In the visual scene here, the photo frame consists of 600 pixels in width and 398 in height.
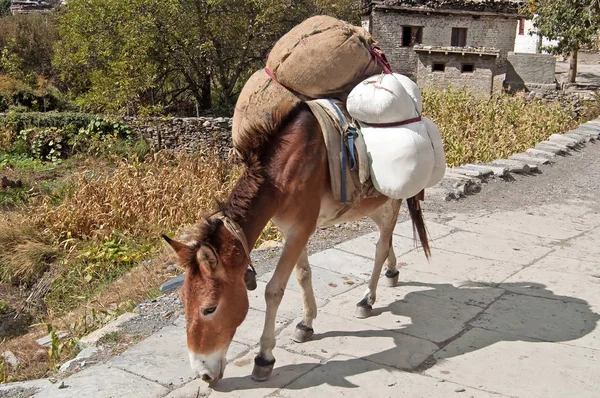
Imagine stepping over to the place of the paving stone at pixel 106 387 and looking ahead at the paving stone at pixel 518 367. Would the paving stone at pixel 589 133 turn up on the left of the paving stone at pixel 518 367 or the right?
left

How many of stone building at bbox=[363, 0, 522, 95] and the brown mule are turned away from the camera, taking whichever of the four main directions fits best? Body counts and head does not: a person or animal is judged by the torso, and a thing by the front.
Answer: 0

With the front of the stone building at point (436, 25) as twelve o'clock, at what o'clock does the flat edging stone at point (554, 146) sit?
The flat edging stone is roughly at 12 o'clock from the stone building.

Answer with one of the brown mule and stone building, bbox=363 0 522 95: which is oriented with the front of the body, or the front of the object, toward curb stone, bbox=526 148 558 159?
the stone building

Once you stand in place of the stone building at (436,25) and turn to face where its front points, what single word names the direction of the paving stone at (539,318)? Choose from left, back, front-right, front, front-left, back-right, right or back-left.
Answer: front

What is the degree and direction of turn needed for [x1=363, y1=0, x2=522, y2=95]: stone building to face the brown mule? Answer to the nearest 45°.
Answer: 0° — it already faces it

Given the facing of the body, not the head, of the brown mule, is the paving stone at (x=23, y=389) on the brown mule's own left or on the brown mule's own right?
on the brown mule's own right

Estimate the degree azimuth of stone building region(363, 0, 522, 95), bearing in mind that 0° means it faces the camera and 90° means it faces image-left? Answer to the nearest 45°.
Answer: approximately 0°

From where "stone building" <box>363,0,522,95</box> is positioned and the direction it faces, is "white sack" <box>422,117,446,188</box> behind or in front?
in front

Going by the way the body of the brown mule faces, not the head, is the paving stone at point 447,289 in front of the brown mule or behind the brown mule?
behind

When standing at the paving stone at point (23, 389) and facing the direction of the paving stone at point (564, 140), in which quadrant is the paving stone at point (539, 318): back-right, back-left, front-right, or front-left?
front-right

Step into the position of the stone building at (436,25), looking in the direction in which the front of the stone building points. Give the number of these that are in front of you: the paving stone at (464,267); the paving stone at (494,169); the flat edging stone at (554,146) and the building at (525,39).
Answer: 3

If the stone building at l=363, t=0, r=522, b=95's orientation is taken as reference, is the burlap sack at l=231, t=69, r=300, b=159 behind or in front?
in front

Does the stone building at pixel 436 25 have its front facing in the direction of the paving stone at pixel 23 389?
yes

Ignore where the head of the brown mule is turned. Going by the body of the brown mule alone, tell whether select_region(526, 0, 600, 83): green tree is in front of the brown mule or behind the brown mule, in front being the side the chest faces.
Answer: behind

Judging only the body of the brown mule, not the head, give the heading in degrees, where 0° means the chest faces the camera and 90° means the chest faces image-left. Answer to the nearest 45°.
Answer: approximately 45°

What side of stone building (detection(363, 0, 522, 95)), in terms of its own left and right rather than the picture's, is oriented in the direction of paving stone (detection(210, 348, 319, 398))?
front

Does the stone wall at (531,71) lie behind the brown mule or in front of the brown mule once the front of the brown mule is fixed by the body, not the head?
behind

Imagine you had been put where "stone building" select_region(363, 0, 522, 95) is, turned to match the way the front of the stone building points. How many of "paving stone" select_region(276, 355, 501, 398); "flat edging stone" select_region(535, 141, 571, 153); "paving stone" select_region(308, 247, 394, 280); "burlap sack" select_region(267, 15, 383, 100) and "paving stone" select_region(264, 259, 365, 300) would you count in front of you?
5

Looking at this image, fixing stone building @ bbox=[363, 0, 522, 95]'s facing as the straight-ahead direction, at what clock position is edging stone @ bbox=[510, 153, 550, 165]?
The edging stone is roughly at 12 o'clock from the stone building.

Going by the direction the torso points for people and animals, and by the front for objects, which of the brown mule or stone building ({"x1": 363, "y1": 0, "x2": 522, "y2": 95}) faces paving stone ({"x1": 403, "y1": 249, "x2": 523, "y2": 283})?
the stone building
